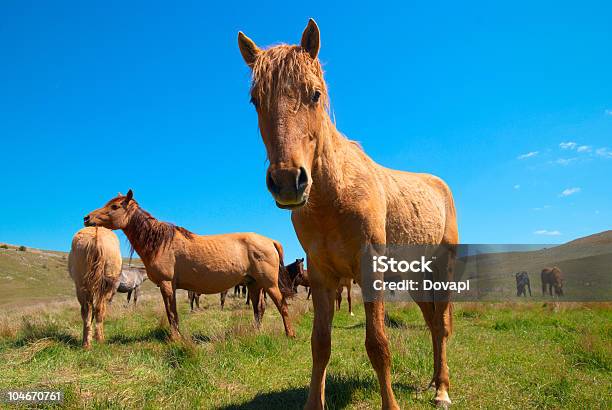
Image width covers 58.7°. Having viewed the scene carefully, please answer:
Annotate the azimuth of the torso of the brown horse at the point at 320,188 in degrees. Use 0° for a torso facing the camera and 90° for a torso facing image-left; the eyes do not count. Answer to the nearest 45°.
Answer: approximately 45°

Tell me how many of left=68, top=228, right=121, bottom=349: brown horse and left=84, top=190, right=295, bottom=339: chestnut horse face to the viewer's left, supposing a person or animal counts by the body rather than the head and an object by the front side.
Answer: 1

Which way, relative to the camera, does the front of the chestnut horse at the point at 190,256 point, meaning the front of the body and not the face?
to the viewer's left

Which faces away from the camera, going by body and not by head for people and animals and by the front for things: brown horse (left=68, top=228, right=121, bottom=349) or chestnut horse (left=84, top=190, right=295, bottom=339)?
the brown horse

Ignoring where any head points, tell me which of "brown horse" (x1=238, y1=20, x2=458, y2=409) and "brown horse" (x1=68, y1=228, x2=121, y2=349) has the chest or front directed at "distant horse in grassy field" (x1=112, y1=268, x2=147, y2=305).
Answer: "brown horse" (x1=68, y1=228, x2=121, y2=349)

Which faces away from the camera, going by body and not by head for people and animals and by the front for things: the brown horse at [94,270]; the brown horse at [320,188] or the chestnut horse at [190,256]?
the brown horse at [94,270]

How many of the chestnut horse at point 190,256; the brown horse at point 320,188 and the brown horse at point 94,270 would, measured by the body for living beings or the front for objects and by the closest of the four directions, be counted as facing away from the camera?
1

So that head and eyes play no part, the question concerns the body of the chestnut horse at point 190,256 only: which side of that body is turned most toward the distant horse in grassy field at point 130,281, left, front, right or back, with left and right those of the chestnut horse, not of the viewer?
right

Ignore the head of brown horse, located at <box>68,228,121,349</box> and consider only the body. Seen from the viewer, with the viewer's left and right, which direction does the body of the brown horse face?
facing away from the viewer

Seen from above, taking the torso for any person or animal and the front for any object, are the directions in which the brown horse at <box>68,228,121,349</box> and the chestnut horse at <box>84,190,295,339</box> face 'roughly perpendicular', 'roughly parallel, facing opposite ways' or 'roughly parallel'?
roughly perpendicular

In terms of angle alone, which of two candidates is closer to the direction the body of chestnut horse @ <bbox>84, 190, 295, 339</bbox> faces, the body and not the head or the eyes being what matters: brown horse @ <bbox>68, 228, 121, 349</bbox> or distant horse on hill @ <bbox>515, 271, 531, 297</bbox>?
the brown horse

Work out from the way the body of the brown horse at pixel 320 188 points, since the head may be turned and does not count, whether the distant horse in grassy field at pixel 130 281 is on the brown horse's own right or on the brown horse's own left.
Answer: on the brown horse's own right
